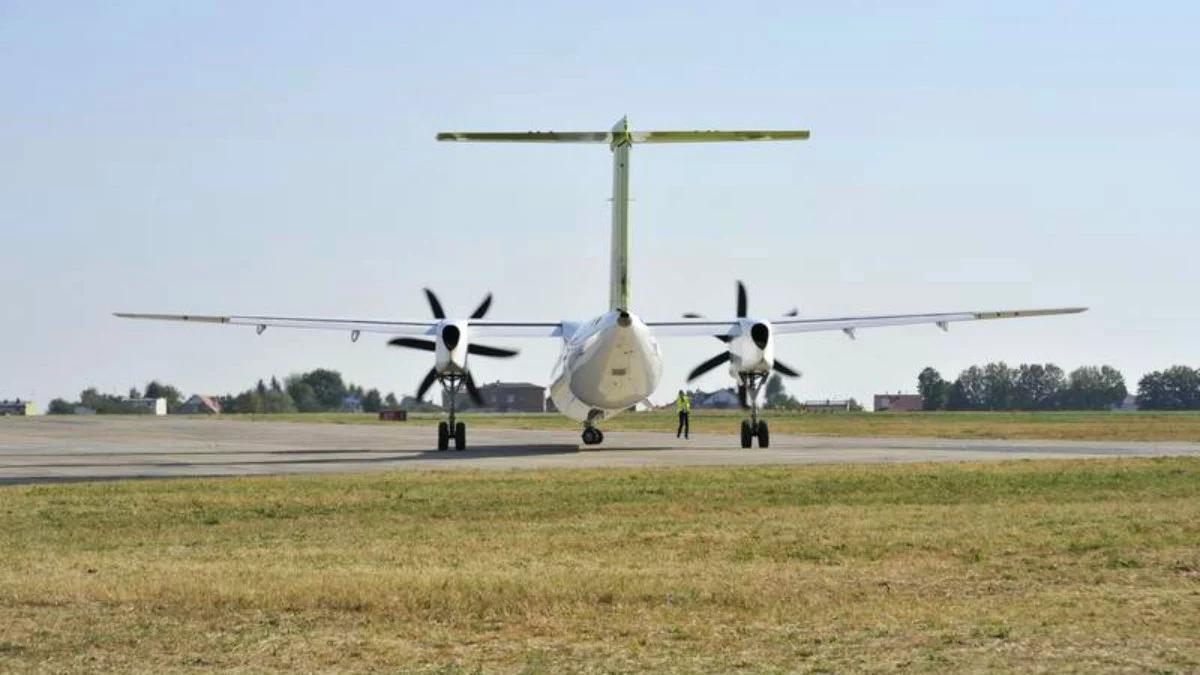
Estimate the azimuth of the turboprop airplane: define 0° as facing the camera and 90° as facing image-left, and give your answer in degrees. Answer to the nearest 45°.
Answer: approximately 180°
